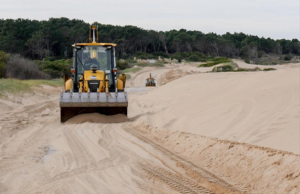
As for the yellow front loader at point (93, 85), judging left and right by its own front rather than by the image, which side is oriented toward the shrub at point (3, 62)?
back

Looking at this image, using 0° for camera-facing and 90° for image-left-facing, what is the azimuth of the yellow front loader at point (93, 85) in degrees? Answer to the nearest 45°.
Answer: approximately 0°

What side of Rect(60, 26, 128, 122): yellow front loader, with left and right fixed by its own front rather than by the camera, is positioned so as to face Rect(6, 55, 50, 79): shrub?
back

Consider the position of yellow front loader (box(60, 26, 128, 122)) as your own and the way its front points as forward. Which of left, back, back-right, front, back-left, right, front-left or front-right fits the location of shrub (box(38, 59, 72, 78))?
back
